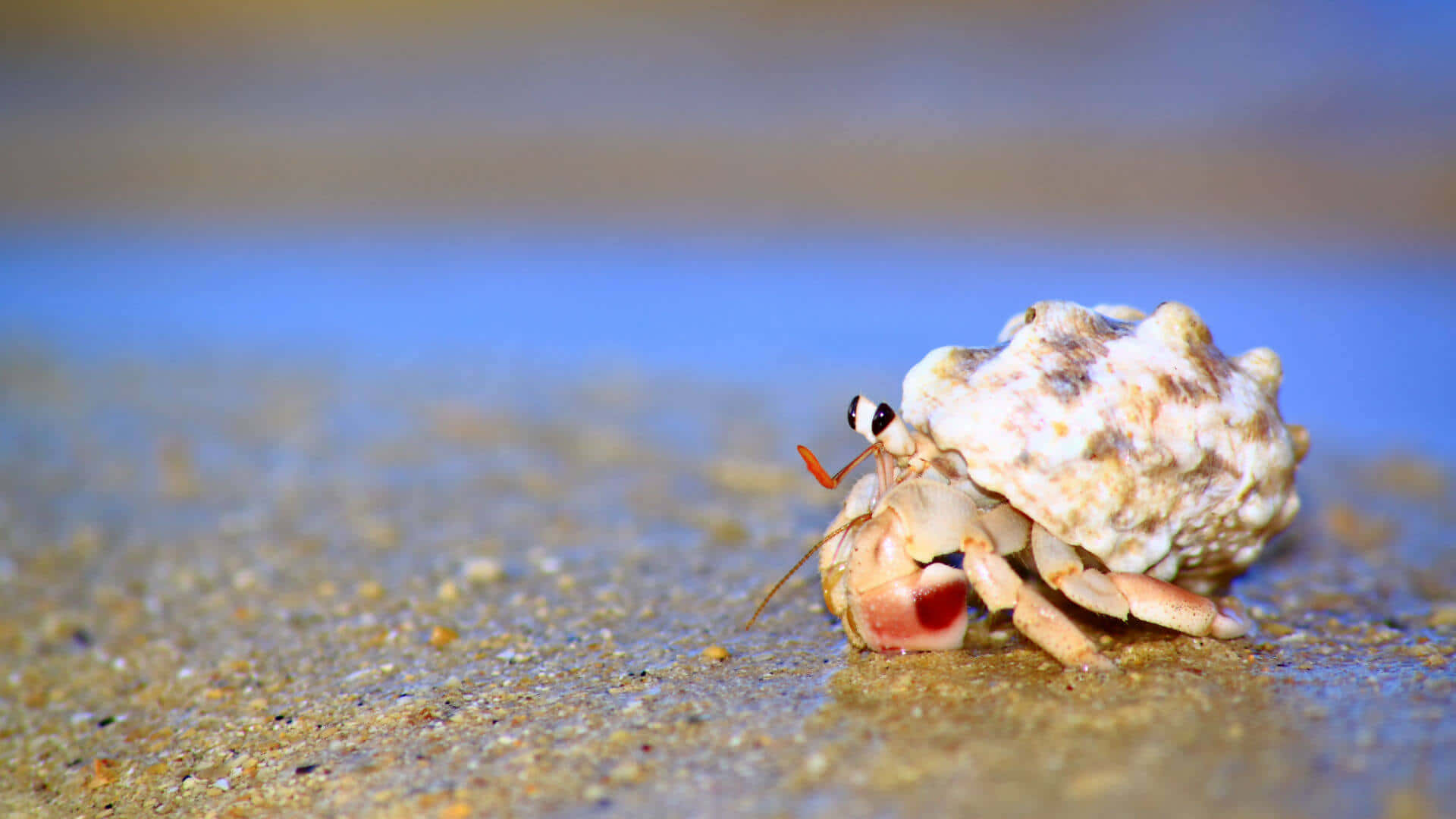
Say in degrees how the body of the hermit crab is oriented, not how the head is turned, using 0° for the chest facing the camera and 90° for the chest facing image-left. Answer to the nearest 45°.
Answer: approximately 90°
